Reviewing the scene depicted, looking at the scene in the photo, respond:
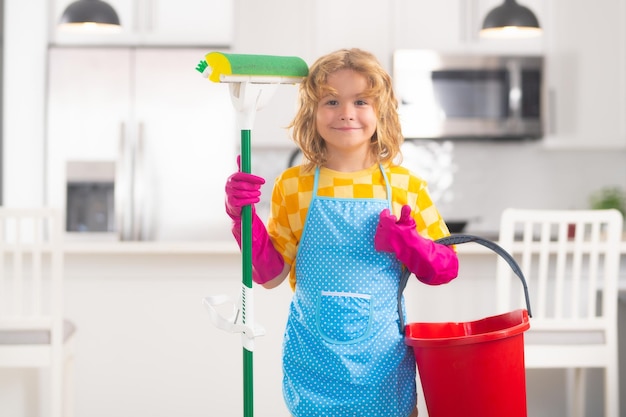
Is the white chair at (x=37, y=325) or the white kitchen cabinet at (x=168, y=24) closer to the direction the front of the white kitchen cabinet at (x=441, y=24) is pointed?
the white chair

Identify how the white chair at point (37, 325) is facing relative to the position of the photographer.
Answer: facing away from the viewer

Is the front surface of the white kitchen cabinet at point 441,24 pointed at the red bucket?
yes

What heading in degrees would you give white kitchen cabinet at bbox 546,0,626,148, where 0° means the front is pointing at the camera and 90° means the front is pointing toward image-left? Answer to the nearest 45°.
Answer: approximately 0°

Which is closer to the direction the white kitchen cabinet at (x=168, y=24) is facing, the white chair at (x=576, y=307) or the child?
the child

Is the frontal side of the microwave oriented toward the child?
yes
